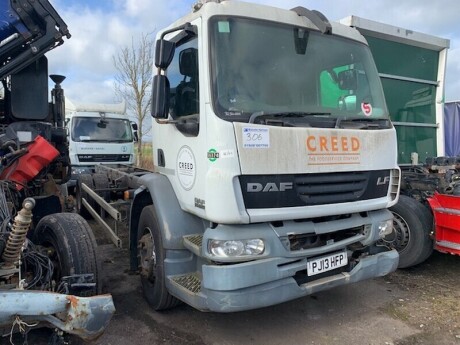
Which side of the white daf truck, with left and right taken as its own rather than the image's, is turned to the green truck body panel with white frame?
left

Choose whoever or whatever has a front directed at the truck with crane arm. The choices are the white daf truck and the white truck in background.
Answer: the white truck in background

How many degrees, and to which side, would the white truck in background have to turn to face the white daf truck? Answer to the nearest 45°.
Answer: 0° — it already faces it

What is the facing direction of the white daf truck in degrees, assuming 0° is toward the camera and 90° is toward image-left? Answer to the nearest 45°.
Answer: approximately 315°

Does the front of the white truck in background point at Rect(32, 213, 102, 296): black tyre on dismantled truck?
yes

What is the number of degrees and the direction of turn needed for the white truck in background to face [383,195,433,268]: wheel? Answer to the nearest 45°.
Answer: approximately 45° to its left

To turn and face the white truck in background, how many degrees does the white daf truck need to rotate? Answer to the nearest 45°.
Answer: approximately 180°

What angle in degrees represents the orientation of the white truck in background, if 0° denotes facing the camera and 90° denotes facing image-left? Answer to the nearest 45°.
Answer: approximately 0°

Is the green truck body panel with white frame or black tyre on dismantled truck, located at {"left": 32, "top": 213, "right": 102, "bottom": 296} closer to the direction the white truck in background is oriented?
the black tyre on dismantled truck

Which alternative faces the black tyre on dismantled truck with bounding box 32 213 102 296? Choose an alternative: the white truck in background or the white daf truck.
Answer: the white truck in background

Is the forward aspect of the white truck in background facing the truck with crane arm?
yes
